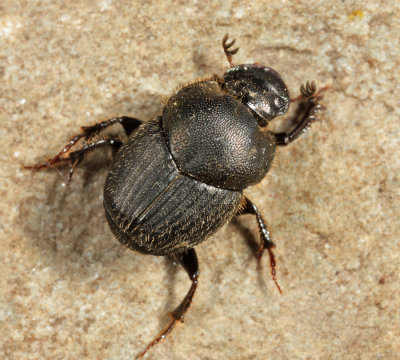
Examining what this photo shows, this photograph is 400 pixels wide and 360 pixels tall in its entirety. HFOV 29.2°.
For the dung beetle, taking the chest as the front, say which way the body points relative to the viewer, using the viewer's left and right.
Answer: facing away from the viewer and to the right of the viewer
